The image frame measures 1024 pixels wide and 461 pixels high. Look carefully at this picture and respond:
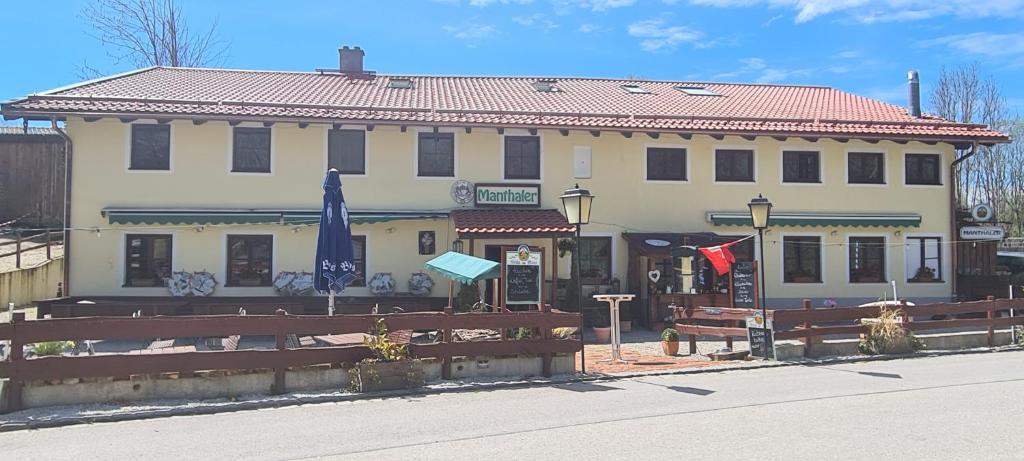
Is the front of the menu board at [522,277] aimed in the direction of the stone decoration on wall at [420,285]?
no

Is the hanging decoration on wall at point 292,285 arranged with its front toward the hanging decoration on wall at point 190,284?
no

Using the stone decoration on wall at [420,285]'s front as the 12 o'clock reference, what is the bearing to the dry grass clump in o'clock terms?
The dry grass clump is roughly at 10 o'clock from the stone decoration on wall.

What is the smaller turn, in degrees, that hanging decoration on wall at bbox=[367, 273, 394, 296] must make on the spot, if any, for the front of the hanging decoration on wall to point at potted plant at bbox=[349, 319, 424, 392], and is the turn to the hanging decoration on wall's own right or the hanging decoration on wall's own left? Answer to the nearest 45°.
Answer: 0° — it already faces it

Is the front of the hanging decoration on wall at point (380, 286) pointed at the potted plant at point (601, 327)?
no

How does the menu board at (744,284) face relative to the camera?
toward the camera

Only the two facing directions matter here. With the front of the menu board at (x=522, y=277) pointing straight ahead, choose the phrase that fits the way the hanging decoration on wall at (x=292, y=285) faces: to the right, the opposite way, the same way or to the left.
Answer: the same way

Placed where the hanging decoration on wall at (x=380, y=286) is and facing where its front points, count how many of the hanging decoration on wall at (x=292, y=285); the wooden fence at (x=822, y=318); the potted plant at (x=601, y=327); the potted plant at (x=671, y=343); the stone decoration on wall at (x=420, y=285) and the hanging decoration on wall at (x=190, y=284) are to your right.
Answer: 2

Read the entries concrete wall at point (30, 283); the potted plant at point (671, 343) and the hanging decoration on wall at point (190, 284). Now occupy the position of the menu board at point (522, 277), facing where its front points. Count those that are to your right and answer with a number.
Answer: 2

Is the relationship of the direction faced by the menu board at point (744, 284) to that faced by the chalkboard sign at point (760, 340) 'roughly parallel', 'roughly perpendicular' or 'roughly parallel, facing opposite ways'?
roughly parallel

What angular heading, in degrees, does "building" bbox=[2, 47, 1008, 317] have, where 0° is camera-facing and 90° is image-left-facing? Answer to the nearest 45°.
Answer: approximately 0°

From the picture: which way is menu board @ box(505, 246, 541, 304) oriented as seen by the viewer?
toward the camera

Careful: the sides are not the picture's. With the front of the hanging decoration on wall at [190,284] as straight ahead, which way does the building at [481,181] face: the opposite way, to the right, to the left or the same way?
the same way

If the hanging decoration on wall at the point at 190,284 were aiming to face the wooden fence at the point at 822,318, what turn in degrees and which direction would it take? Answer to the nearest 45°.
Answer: approximately 45° to its left

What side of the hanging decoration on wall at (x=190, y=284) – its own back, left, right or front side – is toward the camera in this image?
front

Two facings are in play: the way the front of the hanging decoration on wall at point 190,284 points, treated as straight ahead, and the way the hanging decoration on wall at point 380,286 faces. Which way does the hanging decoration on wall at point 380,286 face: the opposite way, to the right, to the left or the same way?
the same way
